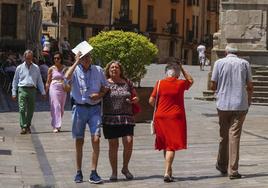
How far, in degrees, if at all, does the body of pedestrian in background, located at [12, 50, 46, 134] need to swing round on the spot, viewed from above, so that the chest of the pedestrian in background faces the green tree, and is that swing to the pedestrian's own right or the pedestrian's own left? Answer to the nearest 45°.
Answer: approximately 135° to the pedestrian's own left

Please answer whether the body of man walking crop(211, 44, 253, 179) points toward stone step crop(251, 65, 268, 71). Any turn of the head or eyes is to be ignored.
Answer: yes

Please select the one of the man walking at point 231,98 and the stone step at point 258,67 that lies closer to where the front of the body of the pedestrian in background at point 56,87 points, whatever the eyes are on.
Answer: the man walking

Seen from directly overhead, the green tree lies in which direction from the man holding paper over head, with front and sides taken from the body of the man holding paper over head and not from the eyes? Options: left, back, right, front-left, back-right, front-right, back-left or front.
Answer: back

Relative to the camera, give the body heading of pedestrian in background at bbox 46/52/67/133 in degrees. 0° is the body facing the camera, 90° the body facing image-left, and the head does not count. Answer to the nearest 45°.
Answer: approximately 0°

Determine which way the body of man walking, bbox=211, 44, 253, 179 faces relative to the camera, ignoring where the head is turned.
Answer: away from the camera

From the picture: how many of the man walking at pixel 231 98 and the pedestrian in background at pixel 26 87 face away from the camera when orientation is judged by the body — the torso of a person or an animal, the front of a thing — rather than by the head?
1

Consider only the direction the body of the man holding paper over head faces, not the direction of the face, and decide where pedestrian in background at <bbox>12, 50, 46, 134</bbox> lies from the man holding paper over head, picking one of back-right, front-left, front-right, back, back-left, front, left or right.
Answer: back

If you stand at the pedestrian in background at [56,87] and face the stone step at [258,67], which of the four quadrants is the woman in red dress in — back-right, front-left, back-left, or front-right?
back-right
